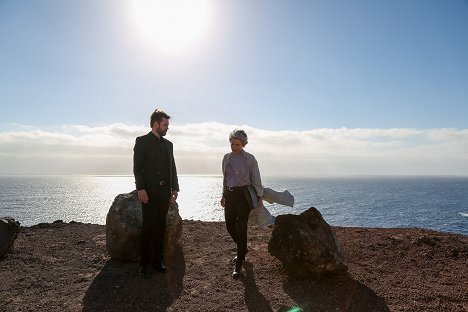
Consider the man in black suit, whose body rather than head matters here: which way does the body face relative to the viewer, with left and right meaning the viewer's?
facing the viewer and to the right of the viewer

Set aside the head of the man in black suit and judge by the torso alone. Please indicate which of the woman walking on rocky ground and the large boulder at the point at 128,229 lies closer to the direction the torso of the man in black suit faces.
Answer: the woman walking on rocky ground

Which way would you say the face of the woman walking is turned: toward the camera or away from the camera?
toward the camera

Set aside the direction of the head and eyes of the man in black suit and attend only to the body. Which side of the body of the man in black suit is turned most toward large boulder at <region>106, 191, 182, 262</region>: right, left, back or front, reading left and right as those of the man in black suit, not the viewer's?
back

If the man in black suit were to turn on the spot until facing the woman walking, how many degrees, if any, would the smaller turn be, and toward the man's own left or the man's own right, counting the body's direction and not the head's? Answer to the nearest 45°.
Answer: approximately 45° to the man's own left

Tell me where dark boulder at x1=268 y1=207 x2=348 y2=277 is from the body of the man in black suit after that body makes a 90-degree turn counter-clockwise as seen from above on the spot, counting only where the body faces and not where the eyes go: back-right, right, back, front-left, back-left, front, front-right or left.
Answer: front-right
